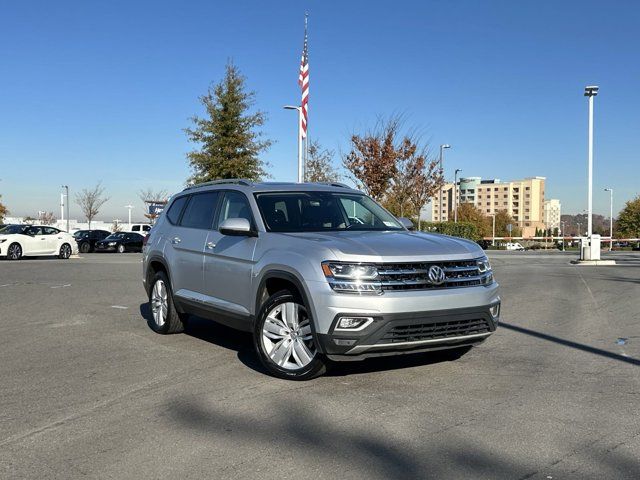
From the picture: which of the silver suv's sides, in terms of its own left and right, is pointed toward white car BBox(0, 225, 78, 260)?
back

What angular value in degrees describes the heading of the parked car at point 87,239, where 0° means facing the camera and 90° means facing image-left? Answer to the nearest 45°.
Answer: approximately 45°

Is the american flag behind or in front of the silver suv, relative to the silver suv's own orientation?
behind

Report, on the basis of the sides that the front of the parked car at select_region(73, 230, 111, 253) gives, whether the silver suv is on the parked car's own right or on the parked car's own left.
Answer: on the parked car's own left

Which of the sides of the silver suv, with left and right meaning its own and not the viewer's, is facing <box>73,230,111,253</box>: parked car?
back

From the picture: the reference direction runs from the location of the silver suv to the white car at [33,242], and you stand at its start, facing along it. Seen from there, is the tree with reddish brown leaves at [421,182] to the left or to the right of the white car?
right

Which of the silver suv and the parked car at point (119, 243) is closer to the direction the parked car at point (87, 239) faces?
the silver suv

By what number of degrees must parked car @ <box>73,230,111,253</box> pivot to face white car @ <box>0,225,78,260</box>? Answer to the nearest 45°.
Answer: approximately 45° to its left

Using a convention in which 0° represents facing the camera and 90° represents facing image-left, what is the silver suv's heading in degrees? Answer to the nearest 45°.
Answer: approximately 315°
